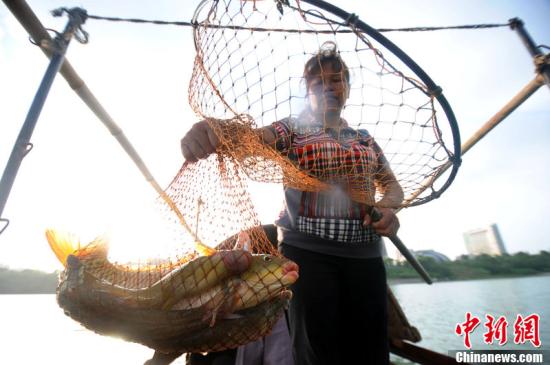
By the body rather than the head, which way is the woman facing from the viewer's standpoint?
toward the camera

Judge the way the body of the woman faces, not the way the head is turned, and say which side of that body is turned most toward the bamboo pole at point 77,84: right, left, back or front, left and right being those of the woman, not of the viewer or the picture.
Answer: right
